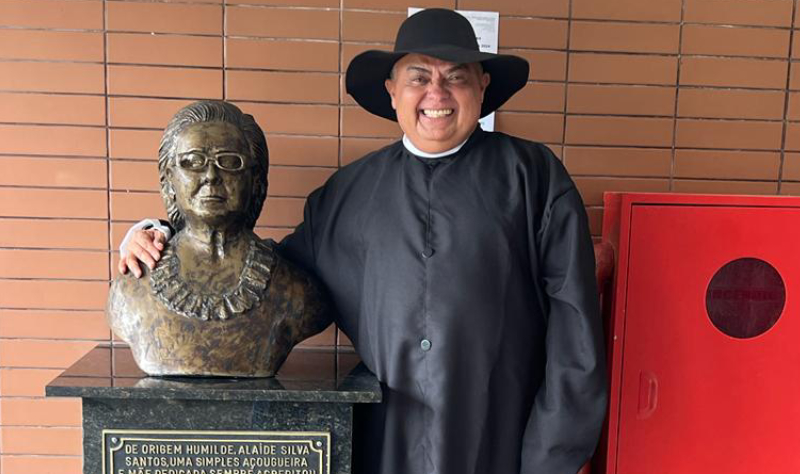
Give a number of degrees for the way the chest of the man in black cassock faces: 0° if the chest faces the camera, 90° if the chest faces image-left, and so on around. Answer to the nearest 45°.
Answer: approximately 0°

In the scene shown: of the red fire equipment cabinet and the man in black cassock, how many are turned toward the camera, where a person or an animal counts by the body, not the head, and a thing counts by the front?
2

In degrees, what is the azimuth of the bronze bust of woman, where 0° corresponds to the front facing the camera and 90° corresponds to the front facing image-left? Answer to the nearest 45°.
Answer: approximately 0°

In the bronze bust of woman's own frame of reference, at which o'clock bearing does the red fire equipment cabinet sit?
The red fire equipment cabinet is roughly at 9 o'clock from the bronze bust of woman.

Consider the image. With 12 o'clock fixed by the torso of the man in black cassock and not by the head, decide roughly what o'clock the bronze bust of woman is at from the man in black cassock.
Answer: The bronze bust of woman is roughly at 3 o'clock from the man in black cassock.
